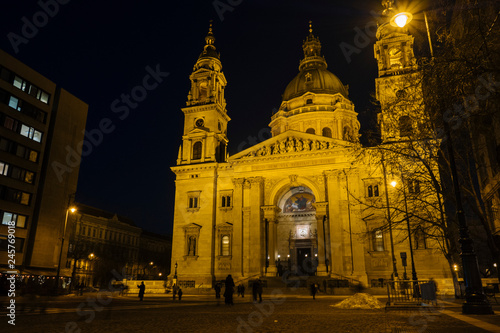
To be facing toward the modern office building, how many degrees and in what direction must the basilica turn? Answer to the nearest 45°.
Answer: approximately 90° to its right

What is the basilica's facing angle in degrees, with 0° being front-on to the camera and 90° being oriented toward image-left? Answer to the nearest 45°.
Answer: approximately 0°
